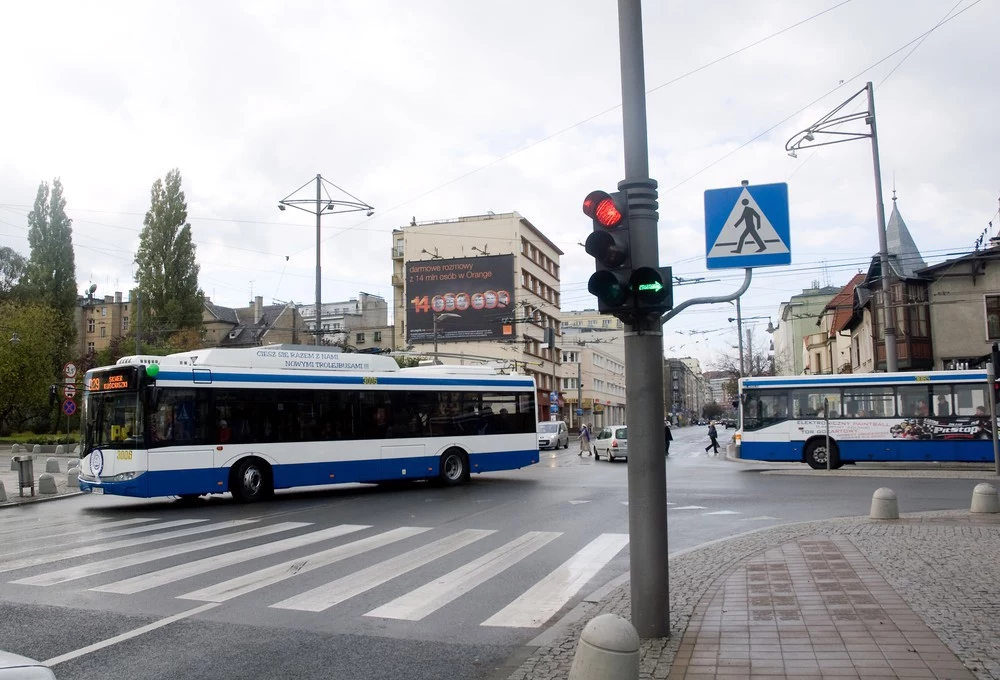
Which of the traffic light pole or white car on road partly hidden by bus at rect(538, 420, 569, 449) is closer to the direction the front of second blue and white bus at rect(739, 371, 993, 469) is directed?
the white car on road partly hidden by bus

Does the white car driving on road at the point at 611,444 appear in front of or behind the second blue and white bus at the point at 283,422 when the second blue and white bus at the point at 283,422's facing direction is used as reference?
behind

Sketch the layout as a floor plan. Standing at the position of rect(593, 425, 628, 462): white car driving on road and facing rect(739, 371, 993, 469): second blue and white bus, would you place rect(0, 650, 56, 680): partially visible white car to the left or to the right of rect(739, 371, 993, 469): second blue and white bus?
right

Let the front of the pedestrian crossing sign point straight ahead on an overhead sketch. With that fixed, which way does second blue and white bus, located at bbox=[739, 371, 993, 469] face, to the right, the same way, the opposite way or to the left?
to the right

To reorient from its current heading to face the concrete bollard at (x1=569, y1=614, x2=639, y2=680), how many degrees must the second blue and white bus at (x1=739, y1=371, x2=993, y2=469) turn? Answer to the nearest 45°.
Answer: approximately 90° to its left

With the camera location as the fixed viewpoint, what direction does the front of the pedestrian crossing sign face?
facing the viewer

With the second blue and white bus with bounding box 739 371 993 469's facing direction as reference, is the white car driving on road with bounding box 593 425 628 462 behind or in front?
in front

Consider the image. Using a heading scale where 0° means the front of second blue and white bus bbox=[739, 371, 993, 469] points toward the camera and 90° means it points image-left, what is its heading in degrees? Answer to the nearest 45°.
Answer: approximately 90°

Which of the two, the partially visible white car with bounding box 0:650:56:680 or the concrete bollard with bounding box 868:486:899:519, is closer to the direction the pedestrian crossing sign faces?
the partially visible white car

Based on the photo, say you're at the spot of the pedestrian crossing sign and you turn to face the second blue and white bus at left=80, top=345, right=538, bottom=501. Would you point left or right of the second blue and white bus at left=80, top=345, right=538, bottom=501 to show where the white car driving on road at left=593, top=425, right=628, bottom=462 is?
right

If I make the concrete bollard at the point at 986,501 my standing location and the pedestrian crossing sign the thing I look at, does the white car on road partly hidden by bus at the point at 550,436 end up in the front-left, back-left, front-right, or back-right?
back-right

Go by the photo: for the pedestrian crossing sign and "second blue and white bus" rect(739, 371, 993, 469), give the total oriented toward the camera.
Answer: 1

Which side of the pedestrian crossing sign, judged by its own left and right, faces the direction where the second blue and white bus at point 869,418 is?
back

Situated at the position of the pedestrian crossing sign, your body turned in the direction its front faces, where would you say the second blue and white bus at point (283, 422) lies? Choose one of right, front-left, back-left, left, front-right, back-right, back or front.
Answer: back-right

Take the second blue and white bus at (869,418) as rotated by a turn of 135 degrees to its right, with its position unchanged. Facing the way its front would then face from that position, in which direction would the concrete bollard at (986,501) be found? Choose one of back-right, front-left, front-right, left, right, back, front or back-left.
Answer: back-right
